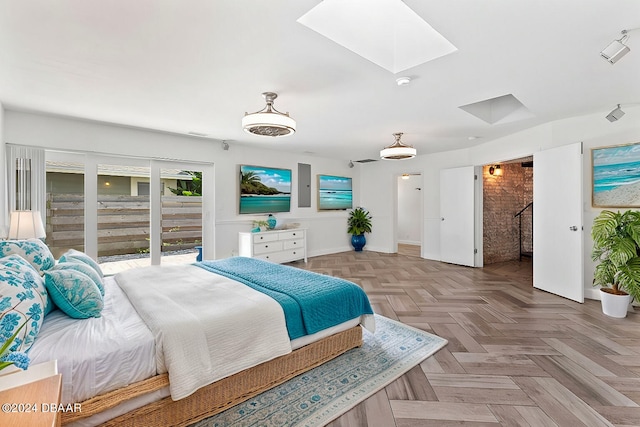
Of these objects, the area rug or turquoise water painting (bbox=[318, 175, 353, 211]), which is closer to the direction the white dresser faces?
the area rug

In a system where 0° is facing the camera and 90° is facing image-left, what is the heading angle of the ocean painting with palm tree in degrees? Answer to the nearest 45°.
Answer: approximately 315°

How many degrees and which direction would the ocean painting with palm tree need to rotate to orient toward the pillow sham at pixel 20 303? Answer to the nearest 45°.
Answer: approximately 45° to its right

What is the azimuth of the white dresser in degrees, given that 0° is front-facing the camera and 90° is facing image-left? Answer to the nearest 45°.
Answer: approximately 315°

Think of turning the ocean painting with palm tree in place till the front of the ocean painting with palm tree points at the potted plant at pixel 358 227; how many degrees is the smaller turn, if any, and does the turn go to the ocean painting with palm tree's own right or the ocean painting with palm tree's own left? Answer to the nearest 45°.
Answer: approximately 90° to the ocean painting with palm tree's own left

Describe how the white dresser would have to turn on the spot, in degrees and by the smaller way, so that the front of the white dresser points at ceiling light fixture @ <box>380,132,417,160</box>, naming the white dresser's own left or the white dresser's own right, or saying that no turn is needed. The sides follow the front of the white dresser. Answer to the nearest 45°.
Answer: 0° — it already faces it

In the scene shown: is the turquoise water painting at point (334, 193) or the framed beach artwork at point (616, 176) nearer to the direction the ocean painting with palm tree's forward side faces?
the framed beach artwork

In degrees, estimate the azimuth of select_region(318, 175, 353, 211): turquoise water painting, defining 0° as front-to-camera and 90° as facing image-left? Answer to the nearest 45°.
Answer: approximately 315°

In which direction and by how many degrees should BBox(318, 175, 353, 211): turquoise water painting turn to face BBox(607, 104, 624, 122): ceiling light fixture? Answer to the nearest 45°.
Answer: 0° — it already faces it
